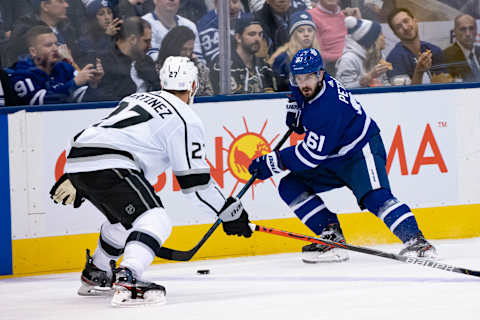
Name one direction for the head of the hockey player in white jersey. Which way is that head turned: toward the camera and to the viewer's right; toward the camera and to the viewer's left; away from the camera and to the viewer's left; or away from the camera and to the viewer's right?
away from the camera and to the viewer's right

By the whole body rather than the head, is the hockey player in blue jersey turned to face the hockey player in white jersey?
yes

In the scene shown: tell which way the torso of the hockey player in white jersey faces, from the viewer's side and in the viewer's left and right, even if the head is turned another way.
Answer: facing away from the viewer and to the right of the viewer

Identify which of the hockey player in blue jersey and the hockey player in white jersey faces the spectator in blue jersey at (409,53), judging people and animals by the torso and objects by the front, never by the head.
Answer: the hockey player in white jersey

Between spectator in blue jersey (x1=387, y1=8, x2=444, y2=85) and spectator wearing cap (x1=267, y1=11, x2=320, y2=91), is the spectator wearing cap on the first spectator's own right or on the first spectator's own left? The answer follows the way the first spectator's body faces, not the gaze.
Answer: on the first spectator's own right

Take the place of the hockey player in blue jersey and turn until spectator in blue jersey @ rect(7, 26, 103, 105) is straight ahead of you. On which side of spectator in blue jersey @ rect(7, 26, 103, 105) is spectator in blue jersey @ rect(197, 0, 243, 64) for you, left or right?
right

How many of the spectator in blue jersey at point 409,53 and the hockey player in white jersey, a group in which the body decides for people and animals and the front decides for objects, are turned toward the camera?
1

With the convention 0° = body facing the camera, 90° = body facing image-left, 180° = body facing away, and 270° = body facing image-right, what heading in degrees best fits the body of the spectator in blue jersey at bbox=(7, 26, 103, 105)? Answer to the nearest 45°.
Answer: approximately 315°

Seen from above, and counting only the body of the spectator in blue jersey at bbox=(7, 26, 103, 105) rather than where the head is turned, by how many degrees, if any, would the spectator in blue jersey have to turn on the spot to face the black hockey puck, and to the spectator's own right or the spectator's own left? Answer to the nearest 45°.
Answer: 0° — they already face it
